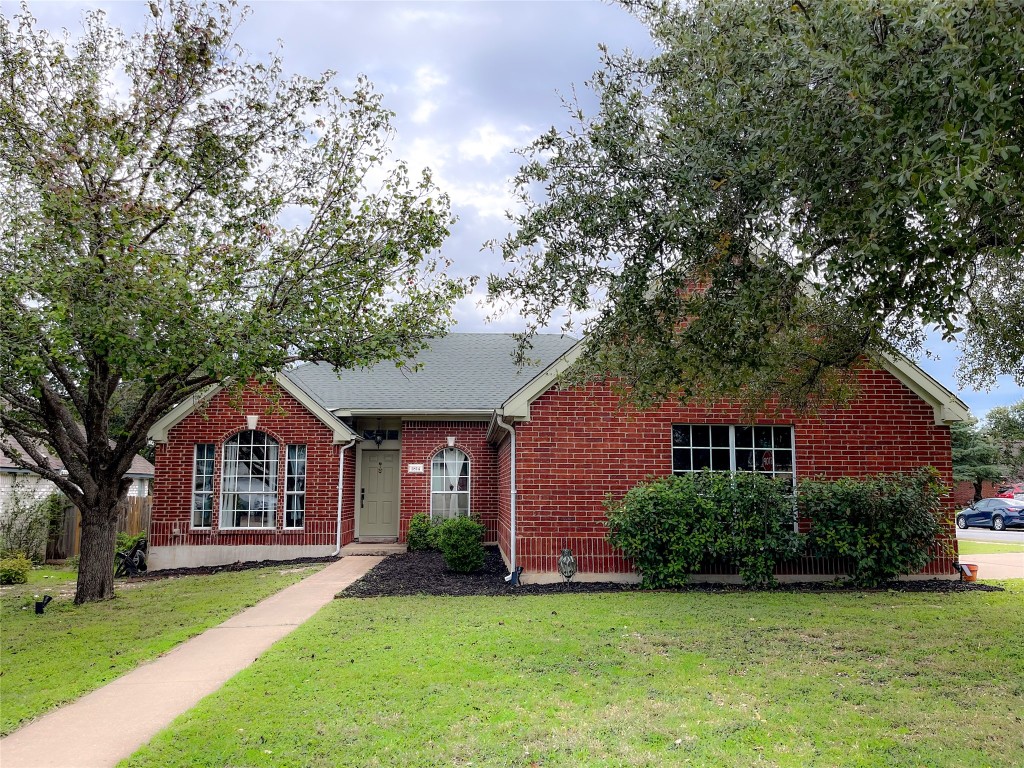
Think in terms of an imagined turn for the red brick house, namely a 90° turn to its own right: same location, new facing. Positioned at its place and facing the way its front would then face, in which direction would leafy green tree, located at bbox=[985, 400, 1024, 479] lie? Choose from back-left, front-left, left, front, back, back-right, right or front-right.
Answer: back-right

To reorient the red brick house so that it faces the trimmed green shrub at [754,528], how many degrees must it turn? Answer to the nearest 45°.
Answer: approximately 45° to its left

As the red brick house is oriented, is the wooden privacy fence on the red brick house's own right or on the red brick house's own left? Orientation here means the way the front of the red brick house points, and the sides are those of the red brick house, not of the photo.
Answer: on the red brick house's own right

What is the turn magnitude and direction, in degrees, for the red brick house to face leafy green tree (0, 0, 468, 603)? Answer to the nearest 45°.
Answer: approximately 45° to its right

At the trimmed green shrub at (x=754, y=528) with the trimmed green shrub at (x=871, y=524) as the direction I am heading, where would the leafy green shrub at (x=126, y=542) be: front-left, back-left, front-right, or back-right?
back-left

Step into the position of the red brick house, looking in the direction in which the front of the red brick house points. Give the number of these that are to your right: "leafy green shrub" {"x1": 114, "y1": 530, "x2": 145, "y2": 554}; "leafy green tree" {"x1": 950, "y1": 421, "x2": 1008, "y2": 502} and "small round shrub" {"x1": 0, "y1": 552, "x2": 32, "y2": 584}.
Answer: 2

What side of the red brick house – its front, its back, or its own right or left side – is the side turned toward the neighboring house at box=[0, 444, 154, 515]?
right

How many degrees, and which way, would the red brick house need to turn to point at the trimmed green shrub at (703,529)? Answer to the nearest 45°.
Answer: approximately 45° to its left

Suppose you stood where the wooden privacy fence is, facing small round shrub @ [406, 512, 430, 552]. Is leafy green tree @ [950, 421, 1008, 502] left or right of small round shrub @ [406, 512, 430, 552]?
left

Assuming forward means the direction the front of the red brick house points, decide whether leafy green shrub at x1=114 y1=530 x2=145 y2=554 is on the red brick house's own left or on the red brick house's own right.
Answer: on the red brick house's own right

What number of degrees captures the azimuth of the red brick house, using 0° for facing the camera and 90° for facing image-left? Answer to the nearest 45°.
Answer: approximately 0°
